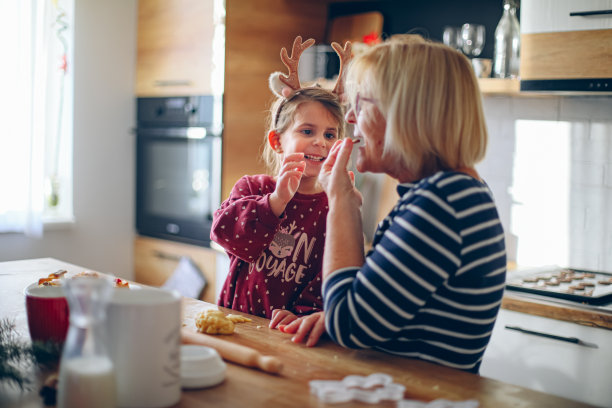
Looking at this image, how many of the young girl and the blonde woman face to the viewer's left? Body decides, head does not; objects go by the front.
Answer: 1

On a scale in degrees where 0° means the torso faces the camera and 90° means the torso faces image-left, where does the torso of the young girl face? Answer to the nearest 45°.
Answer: approximately 315°

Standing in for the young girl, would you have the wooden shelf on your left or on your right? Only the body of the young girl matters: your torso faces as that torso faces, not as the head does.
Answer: on your left

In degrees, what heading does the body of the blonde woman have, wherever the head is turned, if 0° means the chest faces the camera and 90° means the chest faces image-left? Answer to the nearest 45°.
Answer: approximately 90°

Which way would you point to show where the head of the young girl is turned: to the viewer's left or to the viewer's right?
to the viewer's right

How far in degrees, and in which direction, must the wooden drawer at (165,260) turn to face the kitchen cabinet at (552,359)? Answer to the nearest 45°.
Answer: approximately 90° to its left

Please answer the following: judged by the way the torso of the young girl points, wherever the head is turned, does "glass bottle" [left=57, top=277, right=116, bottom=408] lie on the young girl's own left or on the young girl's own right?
on the young girl's own right

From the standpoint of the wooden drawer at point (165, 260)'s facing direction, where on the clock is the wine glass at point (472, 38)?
The wine glass is roughly at 9 o'clock from the wooden drawer.
